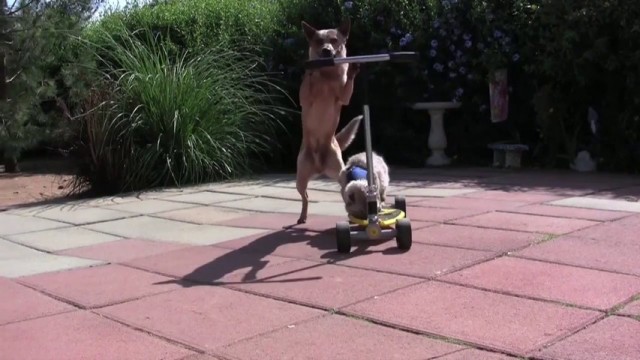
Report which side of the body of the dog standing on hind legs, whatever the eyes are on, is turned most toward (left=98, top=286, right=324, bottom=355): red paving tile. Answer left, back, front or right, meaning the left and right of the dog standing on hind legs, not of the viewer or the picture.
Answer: front

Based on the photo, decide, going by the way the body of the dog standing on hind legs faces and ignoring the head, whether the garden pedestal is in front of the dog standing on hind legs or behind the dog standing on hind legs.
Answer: behind

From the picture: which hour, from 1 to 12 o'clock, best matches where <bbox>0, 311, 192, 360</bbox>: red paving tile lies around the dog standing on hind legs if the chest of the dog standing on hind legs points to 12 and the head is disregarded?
The red paving tile is roughly at 1 o'clock from the dog standing on hind legs.

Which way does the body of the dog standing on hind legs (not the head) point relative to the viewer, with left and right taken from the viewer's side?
facing the viewer

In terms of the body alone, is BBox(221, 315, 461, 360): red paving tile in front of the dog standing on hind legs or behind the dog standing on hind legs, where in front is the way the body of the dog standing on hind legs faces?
in front

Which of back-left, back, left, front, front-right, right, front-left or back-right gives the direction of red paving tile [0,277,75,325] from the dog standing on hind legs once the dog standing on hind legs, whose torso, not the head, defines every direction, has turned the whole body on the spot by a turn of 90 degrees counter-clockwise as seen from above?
back-right

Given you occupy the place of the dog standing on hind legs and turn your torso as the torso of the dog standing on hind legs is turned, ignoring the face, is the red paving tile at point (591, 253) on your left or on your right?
on your left

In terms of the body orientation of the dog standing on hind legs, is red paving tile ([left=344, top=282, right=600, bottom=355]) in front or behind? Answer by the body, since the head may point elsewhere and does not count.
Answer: in front

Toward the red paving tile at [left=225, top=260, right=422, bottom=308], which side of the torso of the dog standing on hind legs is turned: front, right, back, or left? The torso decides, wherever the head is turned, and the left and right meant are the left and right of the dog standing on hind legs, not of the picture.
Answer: front

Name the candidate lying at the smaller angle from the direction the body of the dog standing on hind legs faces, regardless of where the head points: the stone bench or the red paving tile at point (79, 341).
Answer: the red paving tile

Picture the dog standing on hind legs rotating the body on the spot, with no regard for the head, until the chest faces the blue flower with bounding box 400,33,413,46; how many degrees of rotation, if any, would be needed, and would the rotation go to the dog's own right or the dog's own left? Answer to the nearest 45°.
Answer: approximately 180°

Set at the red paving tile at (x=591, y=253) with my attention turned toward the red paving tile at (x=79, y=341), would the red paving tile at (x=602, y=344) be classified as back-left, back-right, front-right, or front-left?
front-left

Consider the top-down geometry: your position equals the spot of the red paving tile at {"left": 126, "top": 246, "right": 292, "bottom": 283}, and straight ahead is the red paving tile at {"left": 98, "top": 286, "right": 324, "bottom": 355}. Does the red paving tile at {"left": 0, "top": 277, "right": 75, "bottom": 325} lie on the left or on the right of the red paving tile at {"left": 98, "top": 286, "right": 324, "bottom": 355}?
right

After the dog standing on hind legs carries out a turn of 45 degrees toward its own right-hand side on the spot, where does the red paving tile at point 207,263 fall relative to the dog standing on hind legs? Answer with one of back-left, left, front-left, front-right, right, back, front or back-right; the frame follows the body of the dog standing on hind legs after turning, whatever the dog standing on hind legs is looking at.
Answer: front

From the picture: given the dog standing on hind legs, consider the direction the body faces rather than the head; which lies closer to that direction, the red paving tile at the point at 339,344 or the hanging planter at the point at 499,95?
the red paving tile

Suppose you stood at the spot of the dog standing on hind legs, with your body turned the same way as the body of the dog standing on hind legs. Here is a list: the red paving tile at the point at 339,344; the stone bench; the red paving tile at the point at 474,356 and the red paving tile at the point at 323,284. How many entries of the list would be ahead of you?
3

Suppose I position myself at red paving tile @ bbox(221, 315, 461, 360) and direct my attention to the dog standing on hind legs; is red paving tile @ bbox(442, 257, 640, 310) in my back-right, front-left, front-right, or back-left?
front-right

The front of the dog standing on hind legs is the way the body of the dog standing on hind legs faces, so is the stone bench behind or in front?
behind

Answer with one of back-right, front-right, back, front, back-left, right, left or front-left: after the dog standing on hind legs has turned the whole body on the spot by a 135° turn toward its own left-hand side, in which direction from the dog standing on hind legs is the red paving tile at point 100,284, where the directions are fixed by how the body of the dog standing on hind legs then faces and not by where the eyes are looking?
back
